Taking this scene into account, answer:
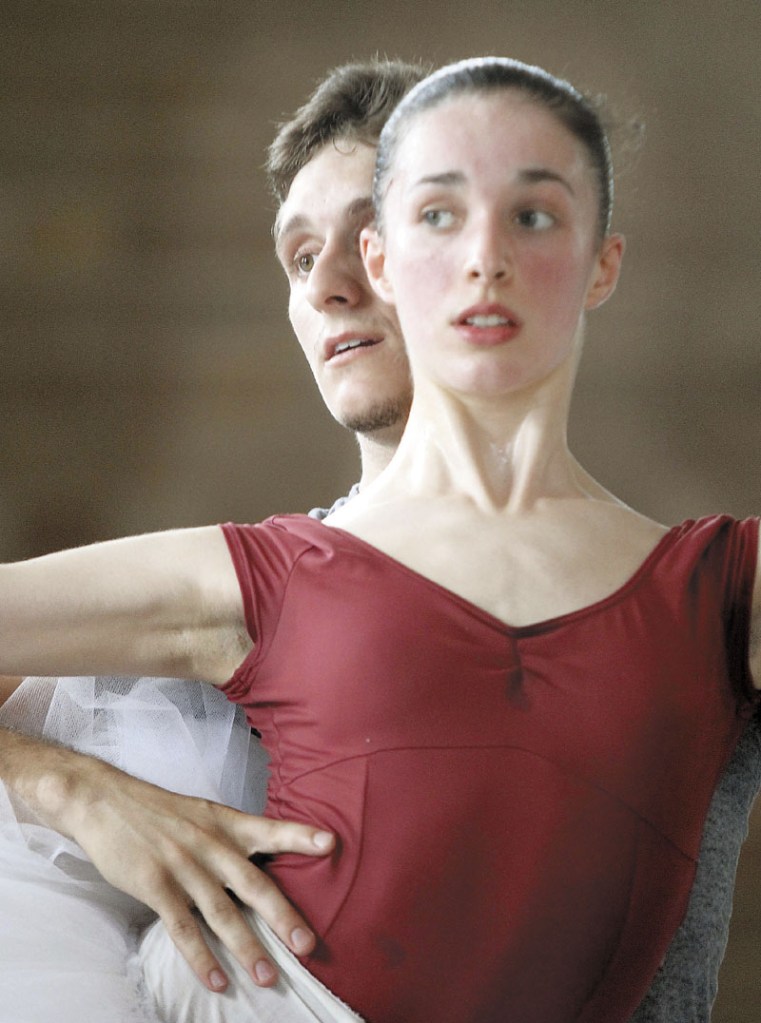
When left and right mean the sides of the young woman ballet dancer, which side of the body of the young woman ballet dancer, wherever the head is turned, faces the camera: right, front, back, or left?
front
